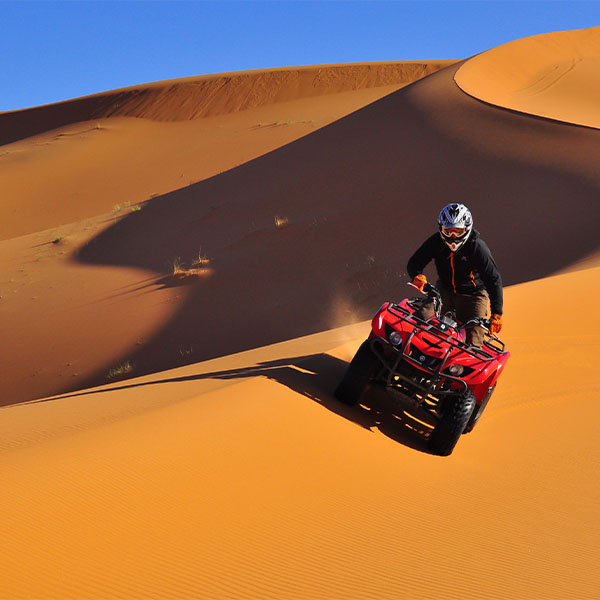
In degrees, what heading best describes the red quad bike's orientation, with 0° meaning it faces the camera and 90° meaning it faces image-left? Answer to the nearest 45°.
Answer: approximately 0°
